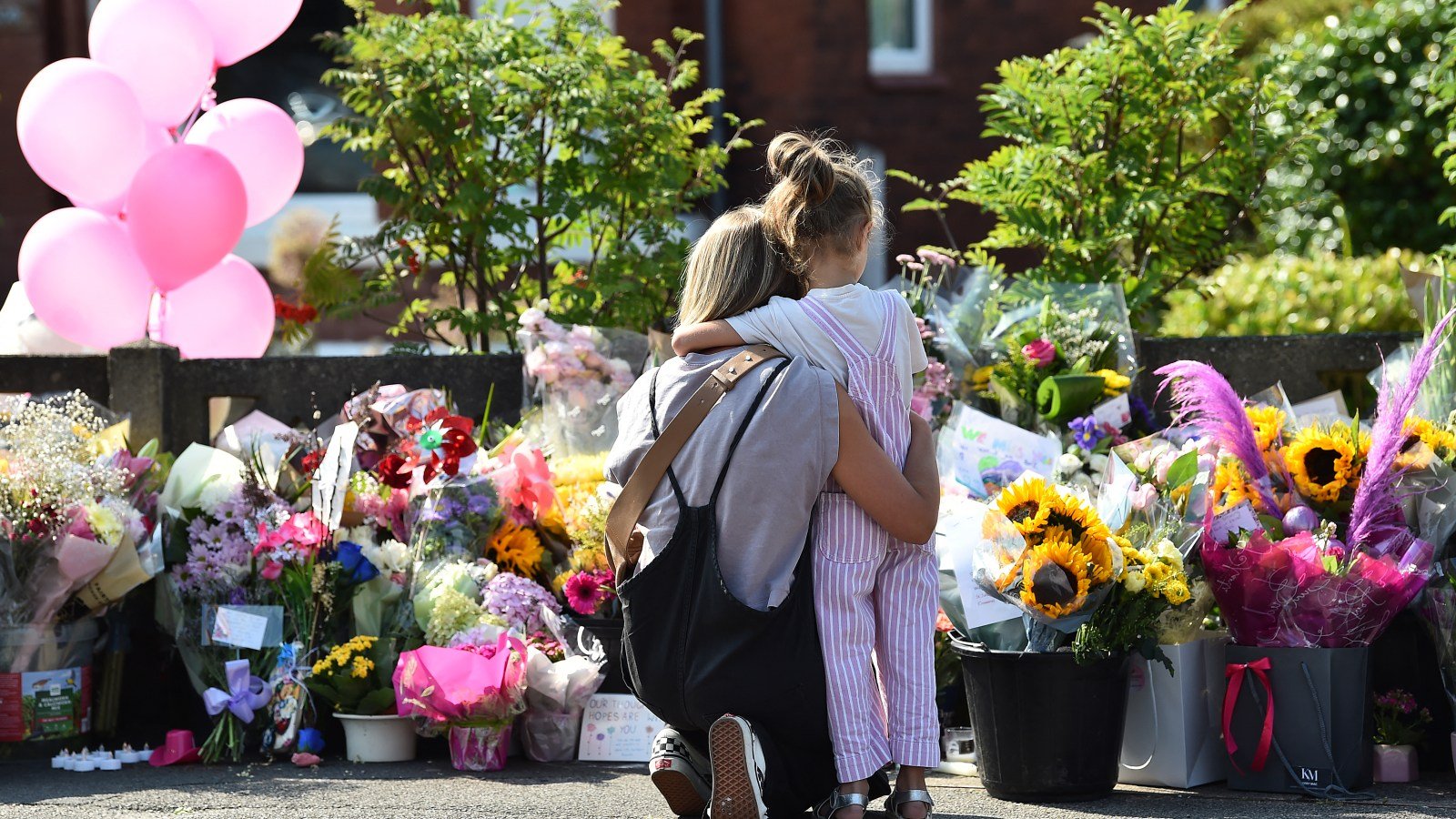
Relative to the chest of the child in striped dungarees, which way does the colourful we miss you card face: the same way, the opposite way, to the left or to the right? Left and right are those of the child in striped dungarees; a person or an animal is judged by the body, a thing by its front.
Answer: the opposite way

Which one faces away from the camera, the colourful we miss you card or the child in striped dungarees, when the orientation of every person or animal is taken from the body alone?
the child in striped dungarees

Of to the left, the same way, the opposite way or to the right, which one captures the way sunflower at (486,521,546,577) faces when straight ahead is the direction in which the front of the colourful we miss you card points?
the same way

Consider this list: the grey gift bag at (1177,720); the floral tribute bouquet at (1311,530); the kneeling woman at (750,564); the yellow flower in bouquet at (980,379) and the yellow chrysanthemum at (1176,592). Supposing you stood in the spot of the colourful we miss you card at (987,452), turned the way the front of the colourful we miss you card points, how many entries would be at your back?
1

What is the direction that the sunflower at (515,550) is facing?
toward the camera

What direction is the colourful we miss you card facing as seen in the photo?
toward the camera

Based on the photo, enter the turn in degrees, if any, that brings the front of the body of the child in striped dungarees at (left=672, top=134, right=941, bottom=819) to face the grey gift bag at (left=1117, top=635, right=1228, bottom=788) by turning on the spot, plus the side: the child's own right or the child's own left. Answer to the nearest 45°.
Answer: approximately 45° to the child's own right

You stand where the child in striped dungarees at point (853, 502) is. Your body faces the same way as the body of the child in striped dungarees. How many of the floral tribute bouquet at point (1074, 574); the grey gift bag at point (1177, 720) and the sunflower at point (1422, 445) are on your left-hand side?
0

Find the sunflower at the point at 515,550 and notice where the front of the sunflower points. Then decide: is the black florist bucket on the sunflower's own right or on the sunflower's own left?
on the sunflower's own left

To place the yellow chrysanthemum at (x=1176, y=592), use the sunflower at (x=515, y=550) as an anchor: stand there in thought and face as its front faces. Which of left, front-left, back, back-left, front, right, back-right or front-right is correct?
front-left

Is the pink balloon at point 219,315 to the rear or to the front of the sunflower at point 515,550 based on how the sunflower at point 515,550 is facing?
to the rear

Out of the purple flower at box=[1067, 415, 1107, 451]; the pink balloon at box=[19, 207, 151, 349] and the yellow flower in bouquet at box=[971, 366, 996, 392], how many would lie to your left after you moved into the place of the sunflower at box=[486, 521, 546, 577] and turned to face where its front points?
2

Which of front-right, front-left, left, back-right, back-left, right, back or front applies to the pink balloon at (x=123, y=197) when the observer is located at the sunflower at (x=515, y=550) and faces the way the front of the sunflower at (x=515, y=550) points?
back-right

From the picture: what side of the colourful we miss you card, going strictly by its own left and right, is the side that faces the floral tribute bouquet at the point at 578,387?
right

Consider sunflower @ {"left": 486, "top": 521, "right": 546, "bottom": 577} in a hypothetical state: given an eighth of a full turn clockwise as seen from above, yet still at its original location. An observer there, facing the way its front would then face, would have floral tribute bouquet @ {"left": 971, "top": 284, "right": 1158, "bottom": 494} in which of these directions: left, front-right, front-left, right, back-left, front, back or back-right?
back-left

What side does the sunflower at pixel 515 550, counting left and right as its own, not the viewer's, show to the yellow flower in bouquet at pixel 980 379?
left

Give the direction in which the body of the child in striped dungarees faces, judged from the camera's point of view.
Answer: away from the camera

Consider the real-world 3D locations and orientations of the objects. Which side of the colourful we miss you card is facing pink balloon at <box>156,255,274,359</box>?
right

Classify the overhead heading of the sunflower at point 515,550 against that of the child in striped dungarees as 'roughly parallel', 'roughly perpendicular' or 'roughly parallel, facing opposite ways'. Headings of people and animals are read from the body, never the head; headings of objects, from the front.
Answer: roughly parallel, facing opposite ways

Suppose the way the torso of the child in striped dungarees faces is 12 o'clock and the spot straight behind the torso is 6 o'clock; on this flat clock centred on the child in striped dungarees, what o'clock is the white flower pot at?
The white flower pot is roughly at 10 o'clock from the child in striped dungarees.
